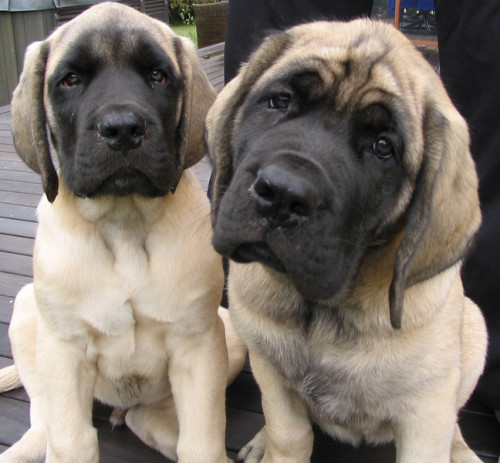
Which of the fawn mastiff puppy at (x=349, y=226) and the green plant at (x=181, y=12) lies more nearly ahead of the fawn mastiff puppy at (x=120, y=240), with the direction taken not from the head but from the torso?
the fawn mastiff puppy

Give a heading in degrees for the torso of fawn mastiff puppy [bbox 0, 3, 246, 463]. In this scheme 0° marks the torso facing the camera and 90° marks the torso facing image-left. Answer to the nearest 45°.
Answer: approximately 0°

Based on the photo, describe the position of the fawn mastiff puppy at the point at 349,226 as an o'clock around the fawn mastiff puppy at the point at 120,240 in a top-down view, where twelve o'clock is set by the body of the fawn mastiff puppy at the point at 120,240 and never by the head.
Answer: the fawn mastiff puppy at the point at 349,226 is roughly at 10 o'clock from the fawn mastiff puppy at the point at 120,240.

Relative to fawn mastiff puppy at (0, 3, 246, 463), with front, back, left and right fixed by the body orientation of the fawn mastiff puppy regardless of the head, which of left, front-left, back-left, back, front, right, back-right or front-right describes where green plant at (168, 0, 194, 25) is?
back
